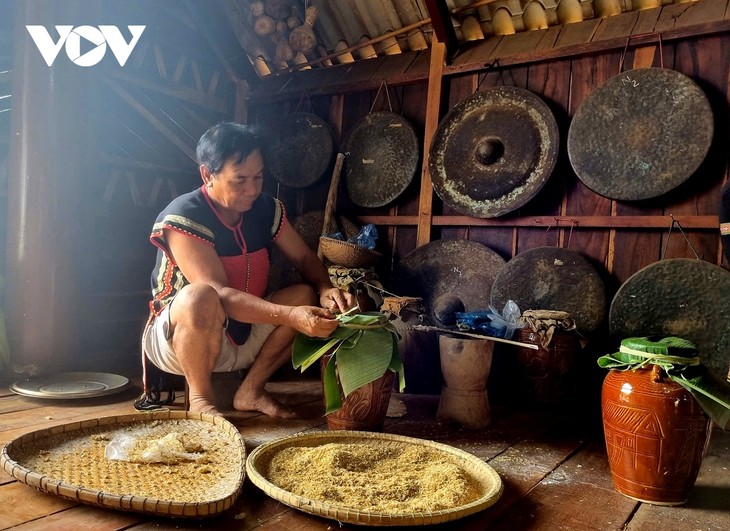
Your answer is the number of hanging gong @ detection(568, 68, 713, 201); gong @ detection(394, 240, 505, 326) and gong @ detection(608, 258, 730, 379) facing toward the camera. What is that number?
3

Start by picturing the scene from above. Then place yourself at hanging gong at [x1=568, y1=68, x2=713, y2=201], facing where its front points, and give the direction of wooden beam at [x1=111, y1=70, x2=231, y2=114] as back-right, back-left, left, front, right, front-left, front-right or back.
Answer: right

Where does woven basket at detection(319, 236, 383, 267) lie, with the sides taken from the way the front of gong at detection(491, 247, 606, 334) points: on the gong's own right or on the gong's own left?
on the gong's own right

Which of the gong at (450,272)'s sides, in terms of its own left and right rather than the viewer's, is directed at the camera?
front

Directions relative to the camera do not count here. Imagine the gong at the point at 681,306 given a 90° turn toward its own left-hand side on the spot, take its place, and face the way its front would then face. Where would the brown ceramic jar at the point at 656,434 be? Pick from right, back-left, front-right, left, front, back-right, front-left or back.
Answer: right

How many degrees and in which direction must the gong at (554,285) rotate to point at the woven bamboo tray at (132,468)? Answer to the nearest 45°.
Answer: approximately 45° to its right

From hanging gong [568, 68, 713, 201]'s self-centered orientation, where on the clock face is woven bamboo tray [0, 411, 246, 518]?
The woven bamboo tray is roughly at 1 o'clock from the hanging gong.

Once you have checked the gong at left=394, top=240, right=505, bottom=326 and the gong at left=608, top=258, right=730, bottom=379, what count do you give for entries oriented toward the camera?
2

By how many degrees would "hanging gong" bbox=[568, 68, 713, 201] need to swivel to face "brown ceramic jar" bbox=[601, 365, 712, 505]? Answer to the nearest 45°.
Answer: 0° — it already faces it

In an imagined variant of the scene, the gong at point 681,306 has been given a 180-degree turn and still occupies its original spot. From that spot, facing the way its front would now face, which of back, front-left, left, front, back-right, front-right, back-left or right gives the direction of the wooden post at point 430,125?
left

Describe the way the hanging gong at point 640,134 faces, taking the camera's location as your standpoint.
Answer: facing the viewer

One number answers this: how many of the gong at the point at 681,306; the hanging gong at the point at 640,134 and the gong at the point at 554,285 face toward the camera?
3
